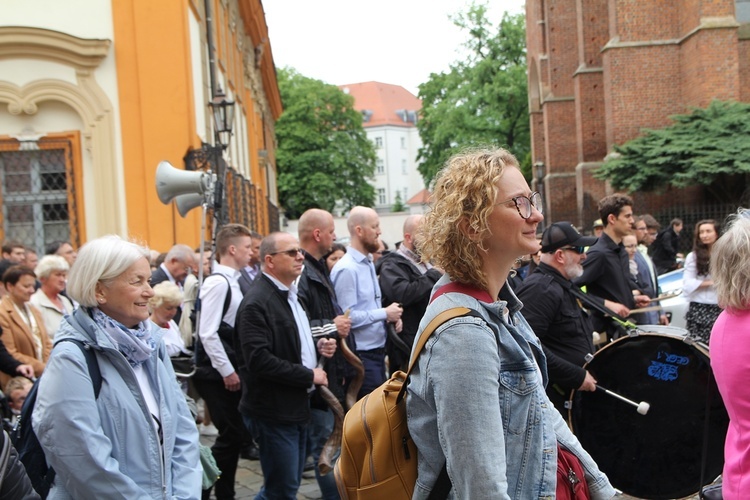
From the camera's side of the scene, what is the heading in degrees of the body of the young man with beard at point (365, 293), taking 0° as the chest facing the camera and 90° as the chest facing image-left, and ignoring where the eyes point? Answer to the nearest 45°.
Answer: approximately 270°

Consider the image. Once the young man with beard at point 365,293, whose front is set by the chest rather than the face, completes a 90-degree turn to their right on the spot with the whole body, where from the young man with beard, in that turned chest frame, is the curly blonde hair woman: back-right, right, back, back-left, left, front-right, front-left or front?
front

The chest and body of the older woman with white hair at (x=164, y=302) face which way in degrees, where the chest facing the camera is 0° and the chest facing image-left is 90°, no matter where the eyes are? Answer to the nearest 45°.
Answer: approximately 315°

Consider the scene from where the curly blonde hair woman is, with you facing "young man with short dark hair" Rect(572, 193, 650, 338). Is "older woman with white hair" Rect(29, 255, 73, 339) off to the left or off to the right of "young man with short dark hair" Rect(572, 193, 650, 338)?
left

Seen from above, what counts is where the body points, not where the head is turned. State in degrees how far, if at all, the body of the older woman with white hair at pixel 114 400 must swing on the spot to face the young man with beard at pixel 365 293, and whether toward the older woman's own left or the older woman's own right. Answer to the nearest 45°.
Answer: approximately 90° to the older woman's own left

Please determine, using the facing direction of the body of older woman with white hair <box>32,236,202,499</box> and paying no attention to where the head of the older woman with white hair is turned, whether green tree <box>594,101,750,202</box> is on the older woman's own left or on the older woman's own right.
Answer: on the older woman's own left

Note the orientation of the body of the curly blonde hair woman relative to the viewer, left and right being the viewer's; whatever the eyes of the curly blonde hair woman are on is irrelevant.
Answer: facing to the right of the viewer

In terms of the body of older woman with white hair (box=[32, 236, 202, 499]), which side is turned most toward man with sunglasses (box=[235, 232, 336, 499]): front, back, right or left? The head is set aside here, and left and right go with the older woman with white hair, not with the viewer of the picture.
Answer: left

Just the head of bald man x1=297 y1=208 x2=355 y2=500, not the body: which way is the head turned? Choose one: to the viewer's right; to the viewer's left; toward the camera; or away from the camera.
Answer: to the viewer's right
